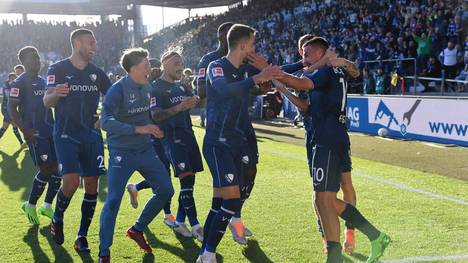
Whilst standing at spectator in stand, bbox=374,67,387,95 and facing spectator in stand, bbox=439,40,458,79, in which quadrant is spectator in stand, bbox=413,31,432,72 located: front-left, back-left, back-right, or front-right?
front-left

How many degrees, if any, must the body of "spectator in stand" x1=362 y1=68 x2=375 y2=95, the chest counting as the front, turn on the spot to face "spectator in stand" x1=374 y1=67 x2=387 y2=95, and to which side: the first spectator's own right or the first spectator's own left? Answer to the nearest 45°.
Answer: approximately 90° to the first spectator's own left

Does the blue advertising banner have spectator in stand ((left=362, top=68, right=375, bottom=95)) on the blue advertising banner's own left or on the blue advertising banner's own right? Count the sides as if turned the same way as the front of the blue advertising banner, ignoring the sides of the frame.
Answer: on the blue advertising banner's own right

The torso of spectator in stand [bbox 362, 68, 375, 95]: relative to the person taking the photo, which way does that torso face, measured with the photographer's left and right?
facing the viewer and to the left of the viewer

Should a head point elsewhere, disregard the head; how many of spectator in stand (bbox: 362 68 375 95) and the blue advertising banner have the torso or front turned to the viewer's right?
0

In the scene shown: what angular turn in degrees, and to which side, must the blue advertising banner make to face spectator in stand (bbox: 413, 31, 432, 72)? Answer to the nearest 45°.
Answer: approximately 135° to its right

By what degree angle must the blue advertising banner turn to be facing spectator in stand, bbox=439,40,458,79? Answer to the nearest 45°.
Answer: approximately 135° to its right

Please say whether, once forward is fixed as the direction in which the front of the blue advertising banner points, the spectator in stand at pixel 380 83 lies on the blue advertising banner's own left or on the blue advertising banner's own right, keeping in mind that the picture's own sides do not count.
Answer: on the blue advertising banner's own right

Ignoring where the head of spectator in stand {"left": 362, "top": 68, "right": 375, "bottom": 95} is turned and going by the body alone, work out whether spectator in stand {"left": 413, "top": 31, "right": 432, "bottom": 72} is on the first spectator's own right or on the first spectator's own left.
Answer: on the first spectator's own left

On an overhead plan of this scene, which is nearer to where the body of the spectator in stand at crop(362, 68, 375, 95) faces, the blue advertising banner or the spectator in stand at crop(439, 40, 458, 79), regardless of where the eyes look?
the blue advertising banner
